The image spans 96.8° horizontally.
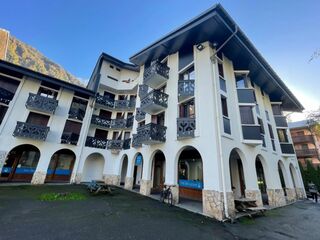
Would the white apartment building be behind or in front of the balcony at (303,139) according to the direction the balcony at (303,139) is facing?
in front
